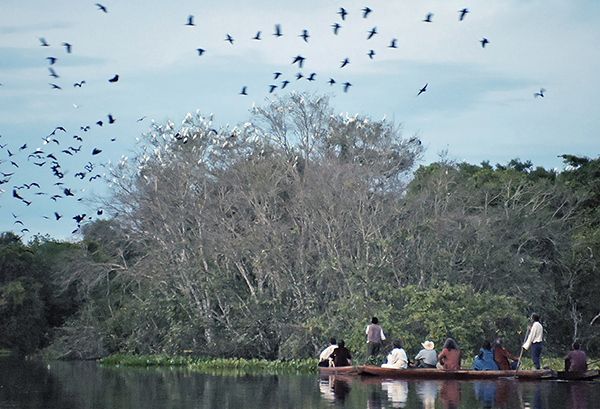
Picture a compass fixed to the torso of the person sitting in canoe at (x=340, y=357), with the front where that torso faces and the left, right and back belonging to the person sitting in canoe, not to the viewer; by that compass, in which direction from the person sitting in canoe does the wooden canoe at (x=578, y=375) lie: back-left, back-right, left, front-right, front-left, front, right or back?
back-right

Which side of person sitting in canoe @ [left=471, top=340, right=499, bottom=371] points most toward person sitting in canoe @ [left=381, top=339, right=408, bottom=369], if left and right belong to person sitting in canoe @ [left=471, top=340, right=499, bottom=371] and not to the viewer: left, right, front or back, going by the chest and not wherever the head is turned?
left

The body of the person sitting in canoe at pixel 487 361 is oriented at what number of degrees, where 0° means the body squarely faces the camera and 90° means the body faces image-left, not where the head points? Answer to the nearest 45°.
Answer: approximately 180°

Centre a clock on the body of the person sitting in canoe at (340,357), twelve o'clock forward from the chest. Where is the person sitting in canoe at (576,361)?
the person sitting in canoe at (576,361) is roughly at 4 o'clock from the person sitting in canoe at (340,357).

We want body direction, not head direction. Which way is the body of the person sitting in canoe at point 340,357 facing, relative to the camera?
away from the camera

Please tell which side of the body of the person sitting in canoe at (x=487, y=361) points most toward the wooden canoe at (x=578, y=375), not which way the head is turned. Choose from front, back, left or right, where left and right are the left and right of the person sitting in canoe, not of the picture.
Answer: right

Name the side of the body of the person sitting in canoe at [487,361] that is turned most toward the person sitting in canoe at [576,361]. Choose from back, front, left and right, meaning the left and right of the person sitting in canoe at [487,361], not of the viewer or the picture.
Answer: right
